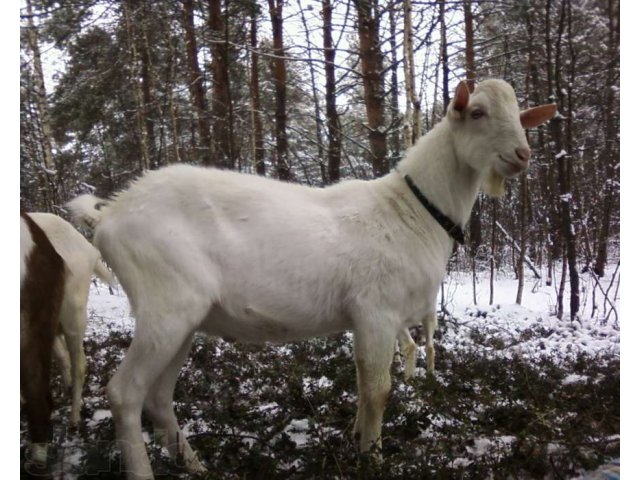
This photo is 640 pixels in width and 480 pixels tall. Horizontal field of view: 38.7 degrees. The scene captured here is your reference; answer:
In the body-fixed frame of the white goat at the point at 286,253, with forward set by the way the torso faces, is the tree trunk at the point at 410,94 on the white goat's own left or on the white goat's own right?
on the white goat's own left

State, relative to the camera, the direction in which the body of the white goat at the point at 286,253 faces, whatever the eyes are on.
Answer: to the viewer's right

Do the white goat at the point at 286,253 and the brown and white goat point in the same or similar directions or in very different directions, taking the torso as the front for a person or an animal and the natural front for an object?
very different directions

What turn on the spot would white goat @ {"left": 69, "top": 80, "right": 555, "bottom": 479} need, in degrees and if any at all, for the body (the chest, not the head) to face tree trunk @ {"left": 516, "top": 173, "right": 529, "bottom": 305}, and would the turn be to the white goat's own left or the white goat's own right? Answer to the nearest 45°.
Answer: approximately 45° to the white goat's own left

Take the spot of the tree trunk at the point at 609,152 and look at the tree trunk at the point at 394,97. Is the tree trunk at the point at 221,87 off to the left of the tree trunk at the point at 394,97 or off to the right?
left

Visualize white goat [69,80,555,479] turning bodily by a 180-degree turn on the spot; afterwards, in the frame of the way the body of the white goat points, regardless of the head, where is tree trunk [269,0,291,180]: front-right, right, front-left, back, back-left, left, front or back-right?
right

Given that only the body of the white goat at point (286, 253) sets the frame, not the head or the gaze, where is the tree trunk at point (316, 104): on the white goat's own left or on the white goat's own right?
on the white goat's own left

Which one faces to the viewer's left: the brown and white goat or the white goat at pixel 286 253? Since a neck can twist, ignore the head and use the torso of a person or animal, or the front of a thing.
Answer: the brown and white goat

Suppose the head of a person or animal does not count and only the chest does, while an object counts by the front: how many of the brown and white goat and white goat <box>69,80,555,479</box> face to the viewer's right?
1

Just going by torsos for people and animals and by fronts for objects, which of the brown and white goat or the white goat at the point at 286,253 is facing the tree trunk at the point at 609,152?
the white goat

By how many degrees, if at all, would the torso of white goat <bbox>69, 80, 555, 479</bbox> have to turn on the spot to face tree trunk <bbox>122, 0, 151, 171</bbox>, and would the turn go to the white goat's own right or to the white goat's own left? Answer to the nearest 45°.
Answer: approximately 135° to the white goat's own left
